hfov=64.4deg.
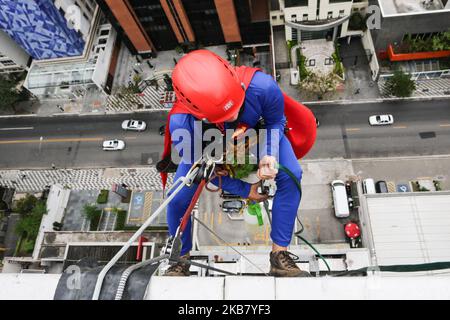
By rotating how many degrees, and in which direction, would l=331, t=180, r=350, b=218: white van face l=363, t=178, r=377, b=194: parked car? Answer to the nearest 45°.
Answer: approximately 45° to its right

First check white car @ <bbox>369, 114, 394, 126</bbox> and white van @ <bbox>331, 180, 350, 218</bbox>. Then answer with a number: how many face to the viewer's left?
1

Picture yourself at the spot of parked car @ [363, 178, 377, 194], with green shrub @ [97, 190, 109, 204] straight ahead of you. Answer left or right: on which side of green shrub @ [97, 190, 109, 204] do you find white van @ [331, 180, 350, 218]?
left

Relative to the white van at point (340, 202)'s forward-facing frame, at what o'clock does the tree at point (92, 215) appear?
The tree is roughly at 9 o'clock from the white van.

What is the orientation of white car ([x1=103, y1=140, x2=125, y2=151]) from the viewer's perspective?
to the viewer's right

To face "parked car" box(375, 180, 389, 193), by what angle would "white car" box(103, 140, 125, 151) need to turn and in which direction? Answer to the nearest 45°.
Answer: approximately 45° to its right

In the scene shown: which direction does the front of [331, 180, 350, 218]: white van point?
away from the camera

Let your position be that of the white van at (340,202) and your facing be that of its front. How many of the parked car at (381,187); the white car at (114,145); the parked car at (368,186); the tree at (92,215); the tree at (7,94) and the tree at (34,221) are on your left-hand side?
4

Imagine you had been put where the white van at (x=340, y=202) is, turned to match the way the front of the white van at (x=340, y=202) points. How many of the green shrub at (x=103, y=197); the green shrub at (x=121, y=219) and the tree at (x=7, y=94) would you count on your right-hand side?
0

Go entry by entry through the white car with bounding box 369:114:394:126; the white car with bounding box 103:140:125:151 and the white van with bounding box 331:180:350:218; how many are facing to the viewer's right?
1

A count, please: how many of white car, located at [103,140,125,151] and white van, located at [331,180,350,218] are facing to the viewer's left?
0

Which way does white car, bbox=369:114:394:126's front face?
to the viewer's left

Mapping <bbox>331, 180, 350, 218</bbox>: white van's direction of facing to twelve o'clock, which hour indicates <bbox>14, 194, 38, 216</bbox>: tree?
The tree is roughly at 9 o'clock from the white van.

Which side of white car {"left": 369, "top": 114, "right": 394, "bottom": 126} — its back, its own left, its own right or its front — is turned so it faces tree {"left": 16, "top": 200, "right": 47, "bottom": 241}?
front

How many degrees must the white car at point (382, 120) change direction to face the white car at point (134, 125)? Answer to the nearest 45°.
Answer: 0° — it already faces it
